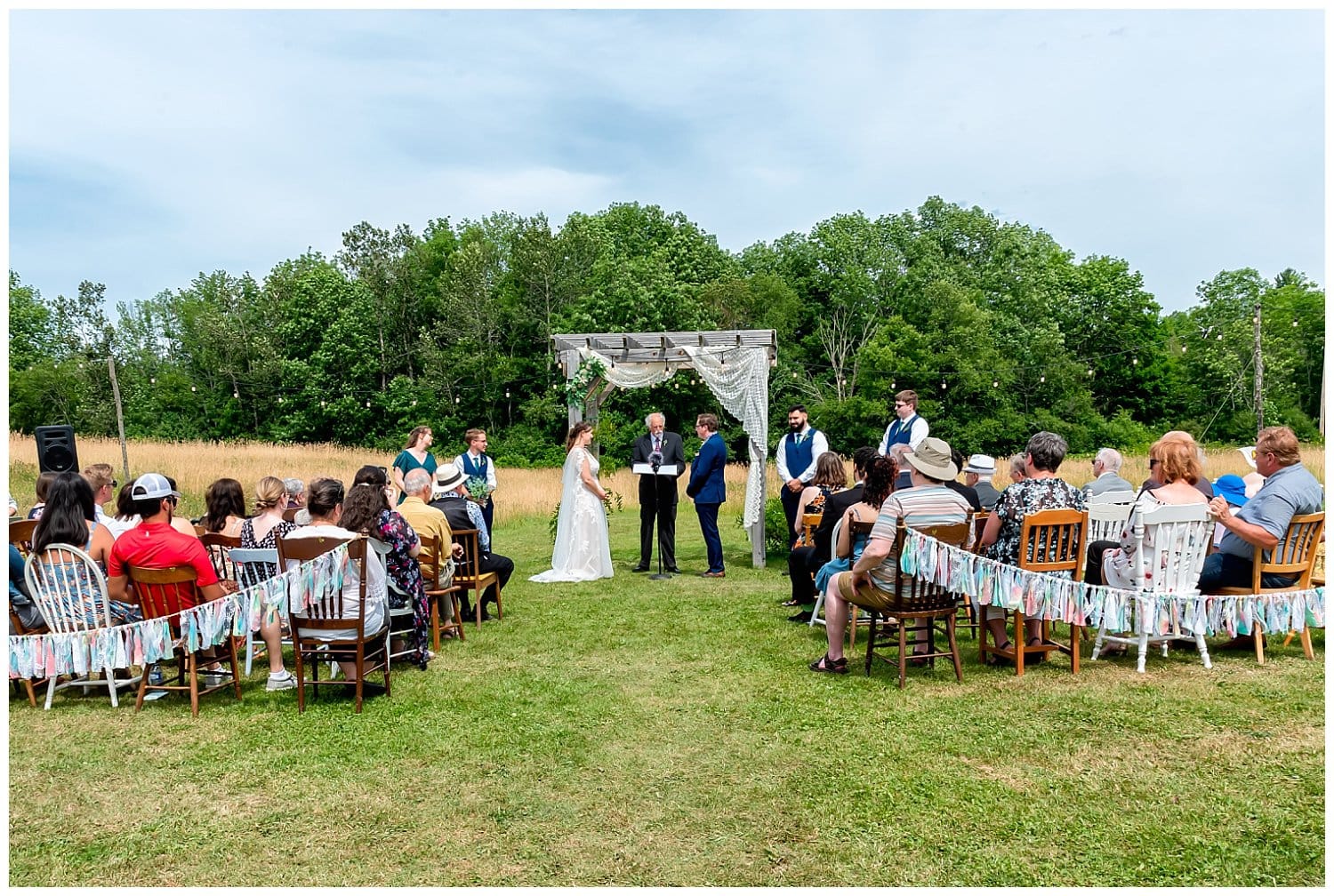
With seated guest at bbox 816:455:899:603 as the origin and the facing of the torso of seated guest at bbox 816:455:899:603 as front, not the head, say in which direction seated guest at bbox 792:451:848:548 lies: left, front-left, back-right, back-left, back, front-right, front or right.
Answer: front-right

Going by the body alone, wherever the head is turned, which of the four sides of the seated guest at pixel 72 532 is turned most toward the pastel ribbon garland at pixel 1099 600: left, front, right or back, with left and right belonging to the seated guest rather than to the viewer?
right

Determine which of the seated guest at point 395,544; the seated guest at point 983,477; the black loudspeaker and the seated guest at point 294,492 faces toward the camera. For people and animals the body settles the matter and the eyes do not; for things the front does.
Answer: the black loudspeaker

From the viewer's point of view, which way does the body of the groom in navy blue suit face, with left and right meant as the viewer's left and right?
facing to the left of the viewer

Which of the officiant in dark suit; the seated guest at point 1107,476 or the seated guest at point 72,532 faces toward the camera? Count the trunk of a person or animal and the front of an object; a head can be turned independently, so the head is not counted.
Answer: the officiant in dark suit

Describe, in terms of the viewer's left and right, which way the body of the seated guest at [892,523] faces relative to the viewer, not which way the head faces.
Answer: facing away from the viewer and to the left of the viewer

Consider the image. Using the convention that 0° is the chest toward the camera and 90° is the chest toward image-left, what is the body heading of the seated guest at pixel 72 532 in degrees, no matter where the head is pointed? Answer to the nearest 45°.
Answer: approximately 225°

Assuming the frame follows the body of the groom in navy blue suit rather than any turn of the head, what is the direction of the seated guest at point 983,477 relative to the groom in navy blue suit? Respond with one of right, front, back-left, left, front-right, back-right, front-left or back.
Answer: back-left

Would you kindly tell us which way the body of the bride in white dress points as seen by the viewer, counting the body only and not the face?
to the viewer's right

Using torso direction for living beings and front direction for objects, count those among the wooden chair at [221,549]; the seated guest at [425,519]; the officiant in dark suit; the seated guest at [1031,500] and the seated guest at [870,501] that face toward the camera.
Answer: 1

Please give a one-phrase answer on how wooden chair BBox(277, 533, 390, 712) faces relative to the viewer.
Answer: facing away from the viewer and to the right of the viewer

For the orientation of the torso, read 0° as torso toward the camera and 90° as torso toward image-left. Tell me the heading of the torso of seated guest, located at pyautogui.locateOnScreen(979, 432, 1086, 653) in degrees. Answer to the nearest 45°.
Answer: approximately 135°

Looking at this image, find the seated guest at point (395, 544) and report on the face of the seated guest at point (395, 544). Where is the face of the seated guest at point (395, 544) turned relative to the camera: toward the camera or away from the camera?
away from the camera

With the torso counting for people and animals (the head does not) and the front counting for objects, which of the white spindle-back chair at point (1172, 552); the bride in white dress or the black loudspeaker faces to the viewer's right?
the bride in white dress

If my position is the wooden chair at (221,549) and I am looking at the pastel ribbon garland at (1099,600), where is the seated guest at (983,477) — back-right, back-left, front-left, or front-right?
front-left

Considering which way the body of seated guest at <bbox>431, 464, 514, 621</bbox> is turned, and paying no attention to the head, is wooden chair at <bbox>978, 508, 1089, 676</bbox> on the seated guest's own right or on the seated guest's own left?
on the seated guest's own right

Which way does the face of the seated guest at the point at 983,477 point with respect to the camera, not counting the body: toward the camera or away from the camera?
away from the camera

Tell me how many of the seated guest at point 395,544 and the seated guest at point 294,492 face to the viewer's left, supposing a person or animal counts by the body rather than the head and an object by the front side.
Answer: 0

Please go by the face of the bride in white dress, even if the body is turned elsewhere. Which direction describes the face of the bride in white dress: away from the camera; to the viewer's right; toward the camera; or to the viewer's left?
to the viewer's right

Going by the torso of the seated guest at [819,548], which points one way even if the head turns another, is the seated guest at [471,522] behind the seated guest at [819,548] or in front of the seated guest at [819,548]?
in front

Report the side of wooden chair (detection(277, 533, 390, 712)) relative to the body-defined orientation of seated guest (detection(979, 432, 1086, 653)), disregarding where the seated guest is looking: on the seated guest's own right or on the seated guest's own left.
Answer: on the seated guest's own left

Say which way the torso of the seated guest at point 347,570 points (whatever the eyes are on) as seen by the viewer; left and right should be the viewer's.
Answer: facing away from the viewer and to the right of the viewer
